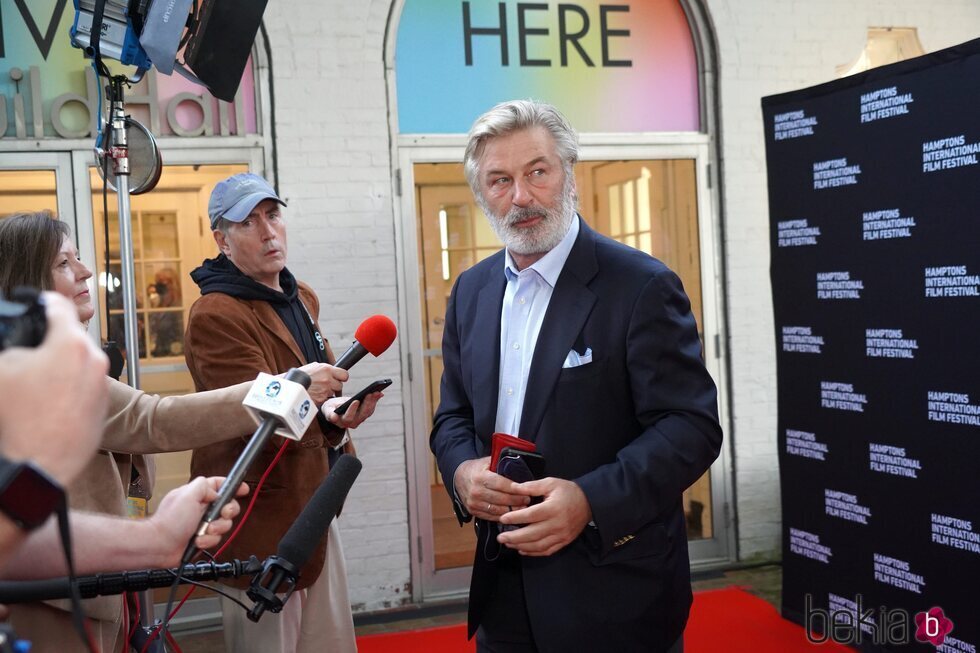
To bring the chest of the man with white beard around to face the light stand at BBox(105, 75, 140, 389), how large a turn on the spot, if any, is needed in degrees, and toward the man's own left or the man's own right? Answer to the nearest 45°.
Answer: approximately 90° to the man's own right

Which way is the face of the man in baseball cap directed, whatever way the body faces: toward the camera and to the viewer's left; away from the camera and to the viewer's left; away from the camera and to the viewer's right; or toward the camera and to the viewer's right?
toward the camera and to the viewer's right

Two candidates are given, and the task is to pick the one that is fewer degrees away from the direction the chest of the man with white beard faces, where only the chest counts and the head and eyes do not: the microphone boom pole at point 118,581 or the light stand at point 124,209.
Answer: the microphone boom pole

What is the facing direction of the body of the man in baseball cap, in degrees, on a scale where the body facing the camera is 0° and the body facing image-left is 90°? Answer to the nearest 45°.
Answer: approximately 315°

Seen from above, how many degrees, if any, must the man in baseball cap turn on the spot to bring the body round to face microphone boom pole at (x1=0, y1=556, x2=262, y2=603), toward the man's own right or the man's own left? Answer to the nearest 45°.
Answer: approximately 45° to the man's own right

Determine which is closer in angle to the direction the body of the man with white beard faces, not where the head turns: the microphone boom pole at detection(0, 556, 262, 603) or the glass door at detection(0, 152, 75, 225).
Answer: the microphone boom pole

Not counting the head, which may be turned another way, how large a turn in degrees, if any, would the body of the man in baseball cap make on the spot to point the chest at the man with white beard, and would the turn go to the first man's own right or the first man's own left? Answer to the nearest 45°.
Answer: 0° — they already face them

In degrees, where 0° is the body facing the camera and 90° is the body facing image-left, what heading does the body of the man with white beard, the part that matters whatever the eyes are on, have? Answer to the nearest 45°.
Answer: approximately 45°
